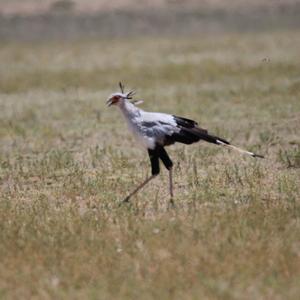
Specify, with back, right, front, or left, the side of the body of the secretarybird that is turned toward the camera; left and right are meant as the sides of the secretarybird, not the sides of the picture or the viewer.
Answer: left
